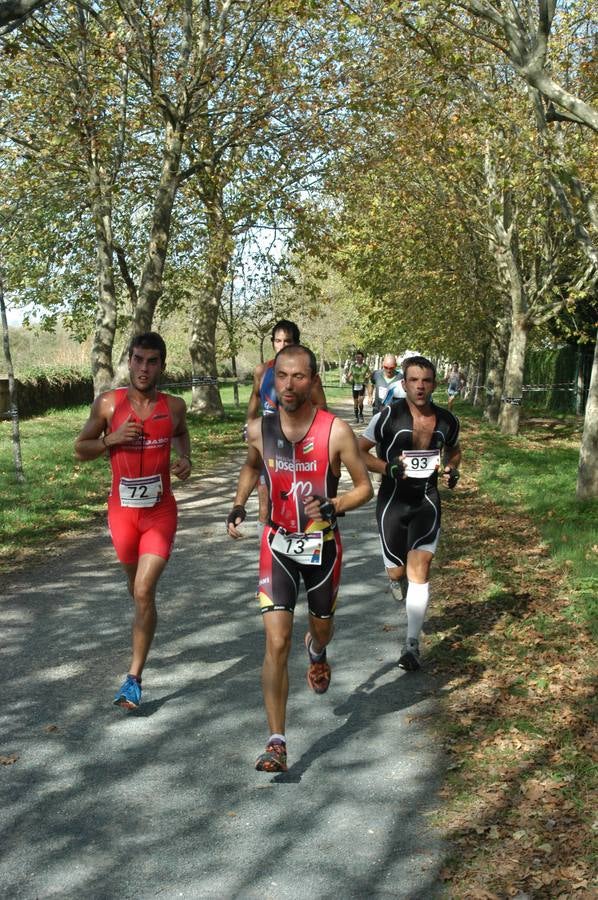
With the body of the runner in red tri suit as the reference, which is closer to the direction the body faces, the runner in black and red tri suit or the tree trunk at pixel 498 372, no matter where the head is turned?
the runner in black and red tri suit

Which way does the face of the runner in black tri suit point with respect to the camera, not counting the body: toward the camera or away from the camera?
toward the camera

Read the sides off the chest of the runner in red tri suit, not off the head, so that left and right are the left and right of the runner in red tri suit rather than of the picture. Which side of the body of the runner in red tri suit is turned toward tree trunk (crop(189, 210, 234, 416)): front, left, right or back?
back

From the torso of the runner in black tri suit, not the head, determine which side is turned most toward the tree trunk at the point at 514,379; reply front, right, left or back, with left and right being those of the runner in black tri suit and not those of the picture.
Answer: back

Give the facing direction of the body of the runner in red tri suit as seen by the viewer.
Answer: toward the camera

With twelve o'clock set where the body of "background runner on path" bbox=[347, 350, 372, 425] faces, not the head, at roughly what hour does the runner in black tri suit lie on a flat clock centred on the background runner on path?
The runner in black tri suit is roughly at 12 o'clock from the background runner on path.

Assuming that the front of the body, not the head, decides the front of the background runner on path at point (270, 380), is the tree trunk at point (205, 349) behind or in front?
behind

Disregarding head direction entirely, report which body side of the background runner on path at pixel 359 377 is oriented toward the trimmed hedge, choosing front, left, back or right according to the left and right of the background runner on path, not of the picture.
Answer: right

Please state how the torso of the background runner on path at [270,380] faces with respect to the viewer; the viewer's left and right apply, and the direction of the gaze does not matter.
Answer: facing the viewer

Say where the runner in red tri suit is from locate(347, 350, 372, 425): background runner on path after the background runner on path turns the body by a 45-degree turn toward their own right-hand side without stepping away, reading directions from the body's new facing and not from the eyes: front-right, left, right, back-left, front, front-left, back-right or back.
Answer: front-left

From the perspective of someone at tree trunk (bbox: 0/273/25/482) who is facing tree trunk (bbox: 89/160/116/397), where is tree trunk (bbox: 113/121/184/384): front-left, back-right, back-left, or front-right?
front-right

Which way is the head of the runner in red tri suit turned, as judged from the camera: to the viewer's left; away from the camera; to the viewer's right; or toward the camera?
toward the camera

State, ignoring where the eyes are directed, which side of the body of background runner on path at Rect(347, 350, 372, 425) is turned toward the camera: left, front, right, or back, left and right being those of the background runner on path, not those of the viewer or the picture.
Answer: front

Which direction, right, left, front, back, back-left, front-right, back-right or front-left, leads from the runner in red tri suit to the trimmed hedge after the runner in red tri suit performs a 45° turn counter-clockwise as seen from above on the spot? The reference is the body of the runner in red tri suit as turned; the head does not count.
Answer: back-left
